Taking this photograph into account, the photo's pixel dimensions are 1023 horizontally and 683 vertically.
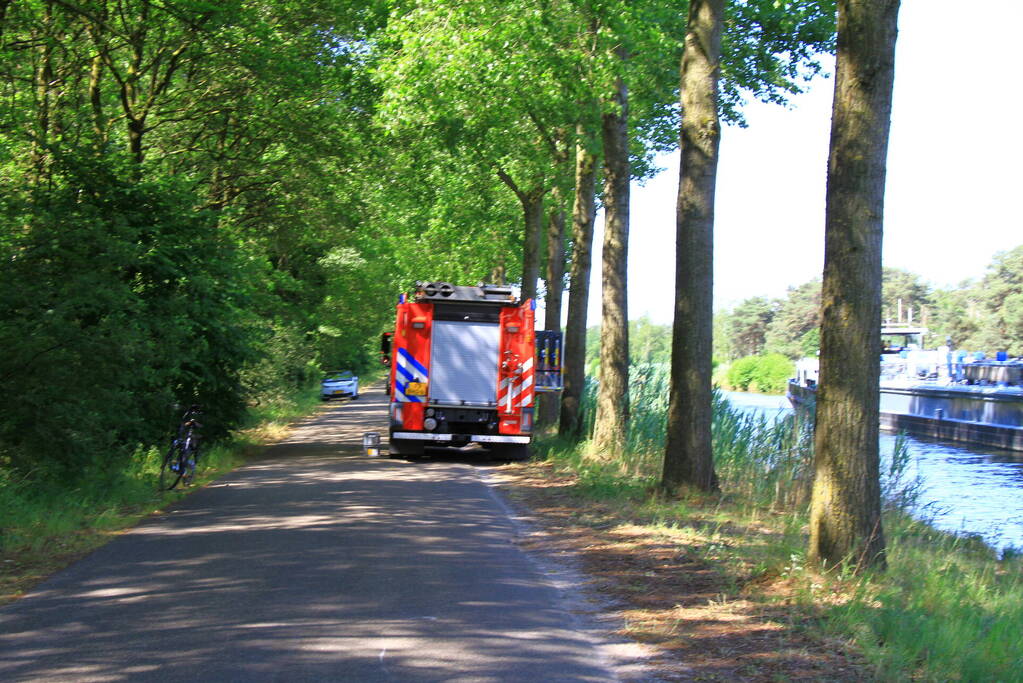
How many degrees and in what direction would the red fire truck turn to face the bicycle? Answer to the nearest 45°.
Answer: approximately 135° to its left

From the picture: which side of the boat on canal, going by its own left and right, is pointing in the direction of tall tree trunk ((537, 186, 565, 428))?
right

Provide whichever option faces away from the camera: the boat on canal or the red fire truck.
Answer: the red fire truck

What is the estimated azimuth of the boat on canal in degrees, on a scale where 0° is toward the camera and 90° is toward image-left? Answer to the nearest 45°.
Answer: approximately 315°

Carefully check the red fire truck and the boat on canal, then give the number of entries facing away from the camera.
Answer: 1

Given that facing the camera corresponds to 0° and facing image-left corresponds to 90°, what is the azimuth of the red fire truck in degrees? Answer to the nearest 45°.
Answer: approximately 180°

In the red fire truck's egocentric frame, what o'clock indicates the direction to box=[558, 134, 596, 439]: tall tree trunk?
The tall tree trunk is roughly at 2 o'clock from the red fire truck.

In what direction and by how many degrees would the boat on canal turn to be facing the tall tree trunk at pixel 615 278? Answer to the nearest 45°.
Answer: approximately 45° to its right

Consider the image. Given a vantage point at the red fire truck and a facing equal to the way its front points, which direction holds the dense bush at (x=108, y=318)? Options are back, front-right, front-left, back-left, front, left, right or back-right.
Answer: back-left

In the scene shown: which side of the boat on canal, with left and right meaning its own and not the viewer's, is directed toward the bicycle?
right

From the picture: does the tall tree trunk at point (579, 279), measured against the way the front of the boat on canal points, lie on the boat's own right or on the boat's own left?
on the boat's own right

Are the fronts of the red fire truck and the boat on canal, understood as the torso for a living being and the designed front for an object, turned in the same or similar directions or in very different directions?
very different directions
